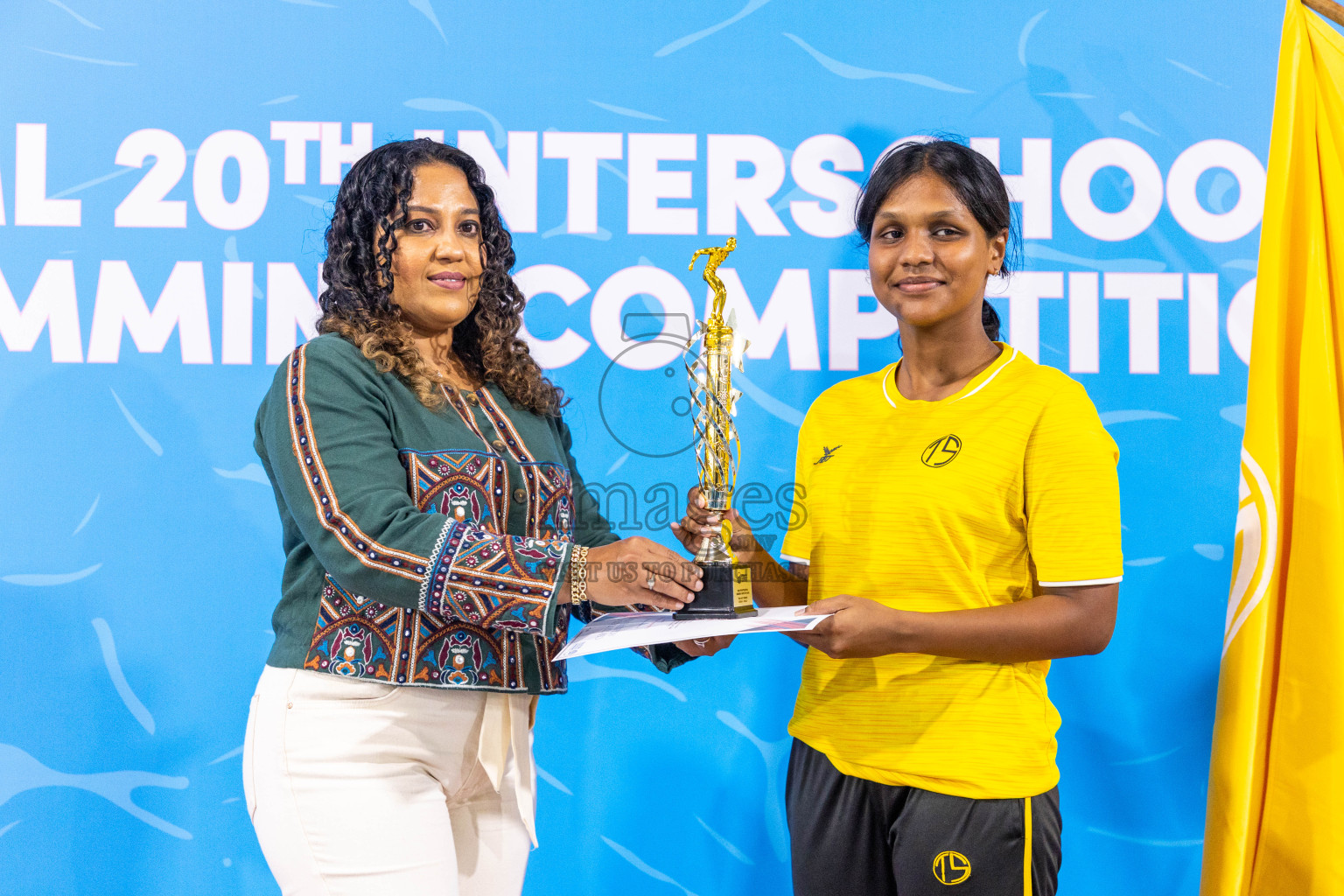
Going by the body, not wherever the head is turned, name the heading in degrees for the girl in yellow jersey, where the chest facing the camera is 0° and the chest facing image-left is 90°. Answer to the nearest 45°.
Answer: approximately 45°

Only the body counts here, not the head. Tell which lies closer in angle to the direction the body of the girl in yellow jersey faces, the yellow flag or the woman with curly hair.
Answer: the woman with curly hair

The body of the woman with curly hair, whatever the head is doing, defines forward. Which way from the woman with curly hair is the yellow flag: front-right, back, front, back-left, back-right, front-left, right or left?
front-left

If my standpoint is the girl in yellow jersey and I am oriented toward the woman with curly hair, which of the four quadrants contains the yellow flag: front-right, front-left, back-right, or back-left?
back-right

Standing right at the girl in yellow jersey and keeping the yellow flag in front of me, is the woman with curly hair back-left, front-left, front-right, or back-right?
back-left

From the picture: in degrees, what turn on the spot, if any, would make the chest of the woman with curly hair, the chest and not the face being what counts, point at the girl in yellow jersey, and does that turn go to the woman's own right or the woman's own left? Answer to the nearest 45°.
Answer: approximately 45° to the woman's own left

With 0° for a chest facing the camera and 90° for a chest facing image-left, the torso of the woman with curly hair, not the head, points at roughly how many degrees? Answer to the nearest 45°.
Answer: approximately 315°
